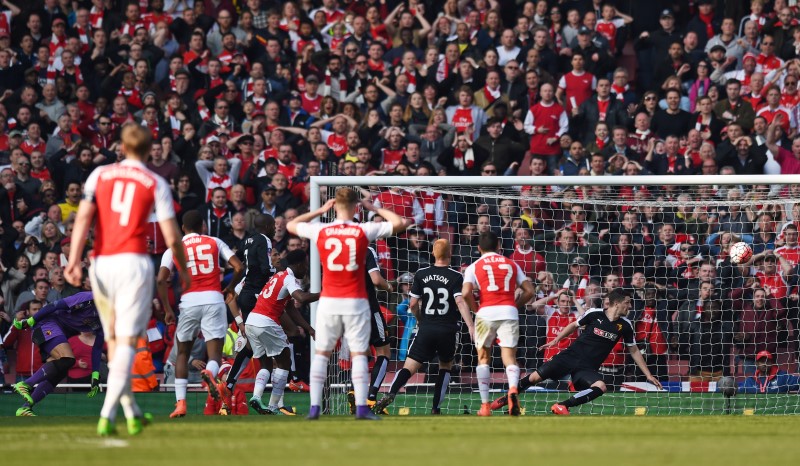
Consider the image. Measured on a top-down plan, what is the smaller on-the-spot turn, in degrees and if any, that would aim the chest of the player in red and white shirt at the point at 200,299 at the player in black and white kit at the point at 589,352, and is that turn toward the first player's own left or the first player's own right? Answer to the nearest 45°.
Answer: approximately 90° to the first player's own right

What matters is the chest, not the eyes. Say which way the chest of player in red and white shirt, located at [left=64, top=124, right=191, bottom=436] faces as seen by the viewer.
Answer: away from the camera

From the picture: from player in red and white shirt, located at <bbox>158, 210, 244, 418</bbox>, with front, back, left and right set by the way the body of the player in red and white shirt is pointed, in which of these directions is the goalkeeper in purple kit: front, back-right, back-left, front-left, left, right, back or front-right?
front-left

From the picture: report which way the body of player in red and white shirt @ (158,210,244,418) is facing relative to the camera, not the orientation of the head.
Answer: away from the camera

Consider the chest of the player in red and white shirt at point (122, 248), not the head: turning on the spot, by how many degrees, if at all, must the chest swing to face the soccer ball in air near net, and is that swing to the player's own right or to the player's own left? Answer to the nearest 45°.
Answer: approximately 45° to the player's own right

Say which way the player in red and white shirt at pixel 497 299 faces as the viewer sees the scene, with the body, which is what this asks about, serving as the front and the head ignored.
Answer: away from the camera

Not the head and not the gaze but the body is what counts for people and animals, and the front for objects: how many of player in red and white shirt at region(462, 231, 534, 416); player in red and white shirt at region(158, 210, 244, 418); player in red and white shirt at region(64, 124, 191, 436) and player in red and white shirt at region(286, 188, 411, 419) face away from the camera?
4

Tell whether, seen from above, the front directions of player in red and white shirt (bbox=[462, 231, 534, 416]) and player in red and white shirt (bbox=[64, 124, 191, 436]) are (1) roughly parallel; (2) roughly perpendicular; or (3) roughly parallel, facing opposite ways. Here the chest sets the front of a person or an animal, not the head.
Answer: roughly parallel

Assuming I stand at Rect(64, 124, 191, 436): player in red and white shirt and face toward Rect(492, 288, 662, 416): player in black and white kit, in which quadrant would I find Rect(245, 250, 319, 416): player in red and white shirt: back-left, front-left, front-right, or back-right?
front-left

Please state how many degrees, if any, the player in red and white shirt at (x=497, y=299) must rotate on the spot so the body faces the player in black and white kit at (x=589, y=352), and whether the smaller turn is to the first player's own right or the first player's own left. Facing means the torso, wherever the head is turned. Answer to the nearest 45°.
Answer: approximately 45° to the first player's own right

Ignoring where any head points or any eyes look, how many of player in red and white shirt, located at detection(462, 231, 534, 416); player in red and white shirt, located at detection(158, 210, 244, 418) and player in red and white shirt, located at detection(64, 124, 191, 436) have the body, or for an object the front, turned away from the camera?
3

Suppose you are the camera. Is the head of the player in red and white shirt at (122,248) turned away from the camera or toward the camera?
away from the camera

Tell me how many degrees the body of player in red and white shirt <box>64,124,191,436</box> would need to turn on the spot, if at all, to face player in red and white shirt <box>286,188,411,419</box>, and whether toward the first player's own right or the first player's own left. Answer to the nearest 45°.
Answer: approximately 45° to the first player's own right

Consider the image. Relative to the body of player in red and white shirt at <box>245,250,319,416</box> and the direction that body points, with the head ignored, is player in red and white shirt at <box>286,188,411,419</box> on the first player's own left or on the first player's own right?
on the first player's own right

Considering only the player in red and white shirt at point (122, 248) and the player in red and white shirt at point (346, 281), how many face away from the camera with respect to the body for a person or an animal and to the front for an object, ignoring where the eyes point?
2

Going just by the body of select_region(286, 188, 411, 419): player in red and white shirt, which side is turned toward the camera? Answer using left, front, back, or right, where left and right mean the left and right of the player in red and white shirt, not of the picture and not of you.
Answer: back

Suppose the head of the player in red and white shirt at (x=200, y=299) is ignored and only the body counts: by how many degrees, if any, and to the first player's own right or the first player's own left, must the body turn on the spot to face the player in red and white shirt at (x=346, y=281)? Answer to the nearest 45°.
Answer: approximately 135° to the first player's own right
